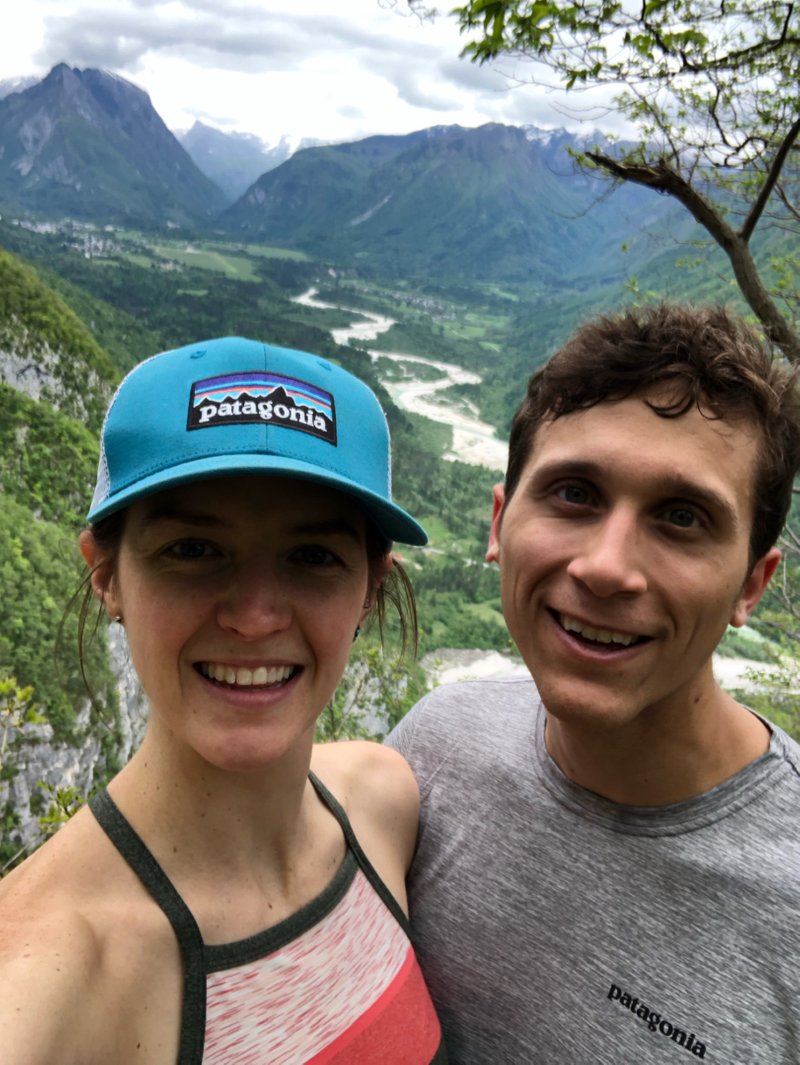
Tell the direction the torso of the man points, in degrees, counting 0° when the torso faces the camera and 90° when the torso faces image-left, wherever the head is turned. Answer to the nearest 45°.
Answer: approximately 0°
